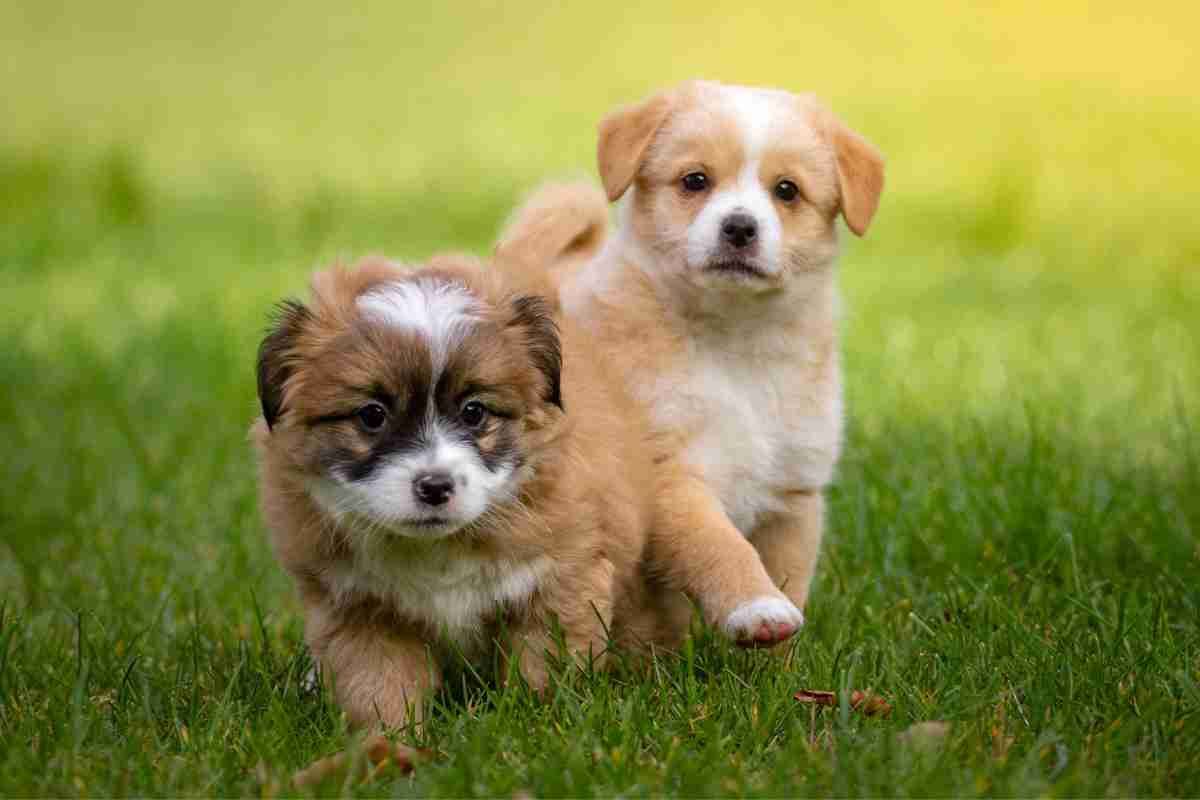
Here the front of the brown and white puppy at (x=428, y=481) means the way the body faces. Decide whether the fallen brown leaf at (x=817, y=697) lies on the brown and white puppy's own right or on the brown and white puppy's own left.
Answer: on the brown and white puppy's own left

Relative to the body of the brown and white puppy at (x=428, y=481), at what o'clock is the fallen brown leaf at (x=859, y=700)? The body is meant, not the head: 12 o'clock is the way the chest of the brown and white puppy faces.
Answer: The fallen brown leaf is roughly at 8 o'clock from the brown and white puppy.
